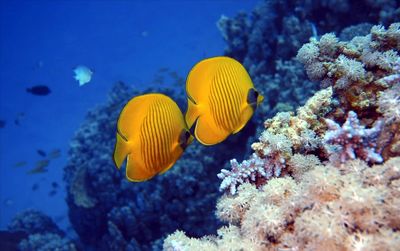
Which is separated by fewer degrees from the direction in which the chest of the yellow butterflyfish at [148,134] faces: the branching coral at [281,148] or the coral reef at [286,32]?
the branching coral

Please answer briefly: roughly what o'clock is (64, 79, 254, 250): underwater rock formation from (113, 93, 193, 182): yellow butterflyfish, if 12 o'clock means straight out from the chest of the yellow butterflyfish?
The underwater rock formation is roughly at 9 o'clock from the yellow butterflyfish.

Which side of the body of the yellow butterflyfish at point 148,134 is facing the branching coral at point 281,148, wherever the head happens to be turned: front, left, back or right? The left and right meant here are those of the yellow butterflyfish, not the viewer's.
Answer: front

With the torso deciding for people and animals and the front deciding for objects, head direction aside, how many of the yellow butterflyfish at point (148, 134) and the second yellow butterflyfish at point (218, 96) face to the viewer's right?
2

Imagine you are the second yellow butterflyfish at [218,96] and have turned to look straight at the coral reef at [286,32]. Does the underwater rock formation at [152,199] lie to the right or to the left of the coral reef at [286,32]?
left

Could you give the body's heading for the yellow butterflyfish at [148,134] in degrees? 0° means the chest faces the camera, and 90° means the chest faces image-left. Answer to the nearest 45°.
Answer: approximately 270°

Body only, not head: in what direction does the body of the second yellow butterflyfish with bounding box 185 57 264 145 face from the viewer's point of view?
to the viewer's right
